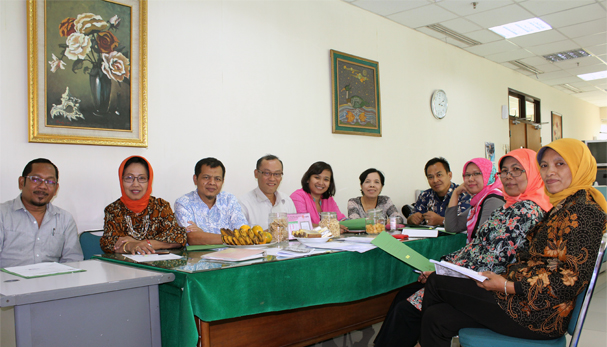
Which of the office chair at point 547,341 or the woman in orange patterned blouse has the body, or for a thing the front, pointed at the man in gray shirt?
the office chair

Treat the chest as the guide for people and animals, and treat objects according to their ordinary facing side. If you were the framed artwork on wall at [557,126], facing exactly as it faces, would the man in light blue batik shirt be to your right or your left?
on your right

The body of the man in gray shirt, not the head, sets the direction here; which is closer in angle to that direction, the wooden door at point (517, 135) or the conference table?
the conference table

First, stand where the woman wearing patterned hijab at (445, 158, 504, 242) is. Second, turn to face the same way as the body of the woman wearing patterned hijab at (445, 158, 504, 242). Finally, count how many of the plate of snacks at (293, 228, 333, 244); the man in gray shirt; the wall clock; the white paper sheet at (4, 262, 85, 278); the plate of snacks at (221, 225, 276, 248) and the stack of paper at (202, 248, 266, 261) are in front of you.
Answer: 5

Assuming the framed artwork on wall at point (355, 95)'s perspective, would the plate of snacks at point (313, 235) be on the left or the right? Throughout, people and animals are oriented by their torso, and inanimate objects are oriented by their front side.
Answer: on its right

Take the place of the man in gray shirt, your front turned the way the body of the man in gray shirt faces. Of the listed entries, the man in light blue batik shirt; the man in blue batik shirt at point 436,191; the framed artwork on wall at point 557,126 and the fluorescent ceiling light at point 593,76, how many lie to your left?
4

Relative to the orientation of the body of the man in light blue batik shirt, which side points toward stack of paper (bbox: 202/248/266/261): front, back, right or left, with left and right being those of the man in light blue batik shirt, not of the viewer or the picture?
front

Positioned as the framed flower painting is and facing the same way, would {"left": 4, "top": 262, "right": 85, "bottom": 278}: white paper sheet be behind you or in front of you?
in front

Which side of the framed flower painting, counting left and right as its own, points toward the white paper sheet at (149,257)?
front

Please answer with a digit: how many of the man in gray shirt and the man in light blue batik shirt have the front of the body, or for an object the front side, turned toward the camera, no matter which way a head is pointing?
2
